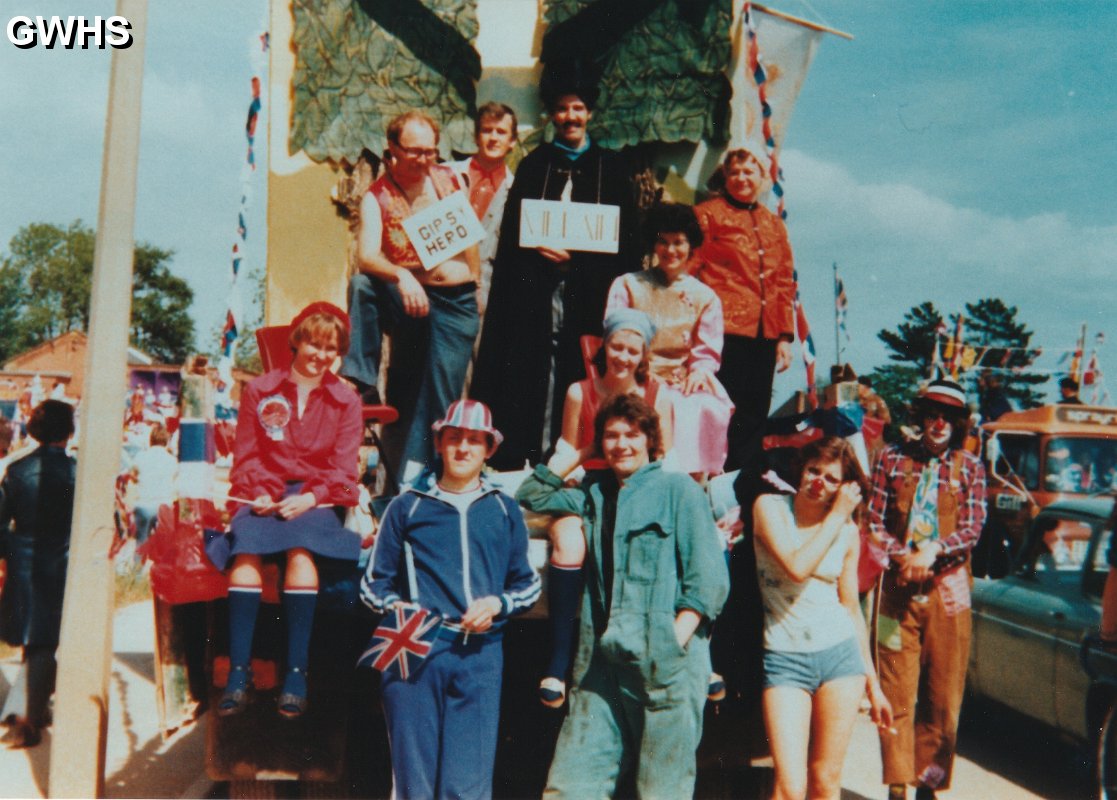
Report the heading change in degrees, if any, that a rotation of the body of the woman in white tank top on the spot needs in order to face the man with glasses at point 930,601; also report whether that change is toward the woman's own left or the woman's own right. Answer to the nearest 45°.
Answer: approximately 135° to the woman's own left

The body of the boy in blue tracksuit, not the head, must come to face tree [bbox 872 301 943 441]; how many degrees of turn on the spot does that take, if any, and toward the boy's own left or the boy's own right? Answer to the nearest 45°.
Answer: approximately 135° to the boy's own left

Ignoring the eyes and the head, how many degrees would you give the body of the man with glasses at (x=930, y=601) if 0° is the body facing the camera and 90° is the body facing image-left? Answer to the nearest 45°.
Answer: approximately 0°

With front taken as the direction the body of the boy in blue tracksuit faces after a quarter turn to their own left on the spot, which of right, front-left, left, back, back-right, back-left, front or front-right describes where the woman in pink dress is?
front-left

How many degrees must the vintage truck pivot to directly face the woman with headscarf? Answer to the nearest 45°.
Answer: approximately 45° to its right

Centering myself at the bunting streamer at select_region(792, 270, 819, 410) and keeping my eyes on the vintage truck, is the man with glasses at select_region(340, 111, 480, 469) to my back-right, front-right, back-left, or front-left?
back-left

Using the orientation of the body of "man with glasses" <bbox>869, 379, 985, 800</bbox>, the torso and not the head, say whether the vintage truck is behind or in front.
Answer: behind

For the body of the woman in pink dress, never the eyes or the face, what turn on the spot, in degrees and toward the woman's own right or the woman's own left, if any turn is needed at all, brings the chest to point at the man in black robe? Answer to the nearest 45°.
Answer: approximately 135° to the woman's own right

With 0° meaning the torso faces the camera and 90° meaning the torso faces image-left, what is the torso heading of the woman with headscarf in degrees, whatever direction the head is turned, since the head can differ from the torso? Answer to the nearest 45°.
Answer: approximately 0°

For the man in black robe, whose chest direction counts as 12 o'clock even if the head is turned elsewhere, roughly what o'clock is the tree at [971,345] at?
The tree is roughly at 7 o'clock from the man in black robe.
